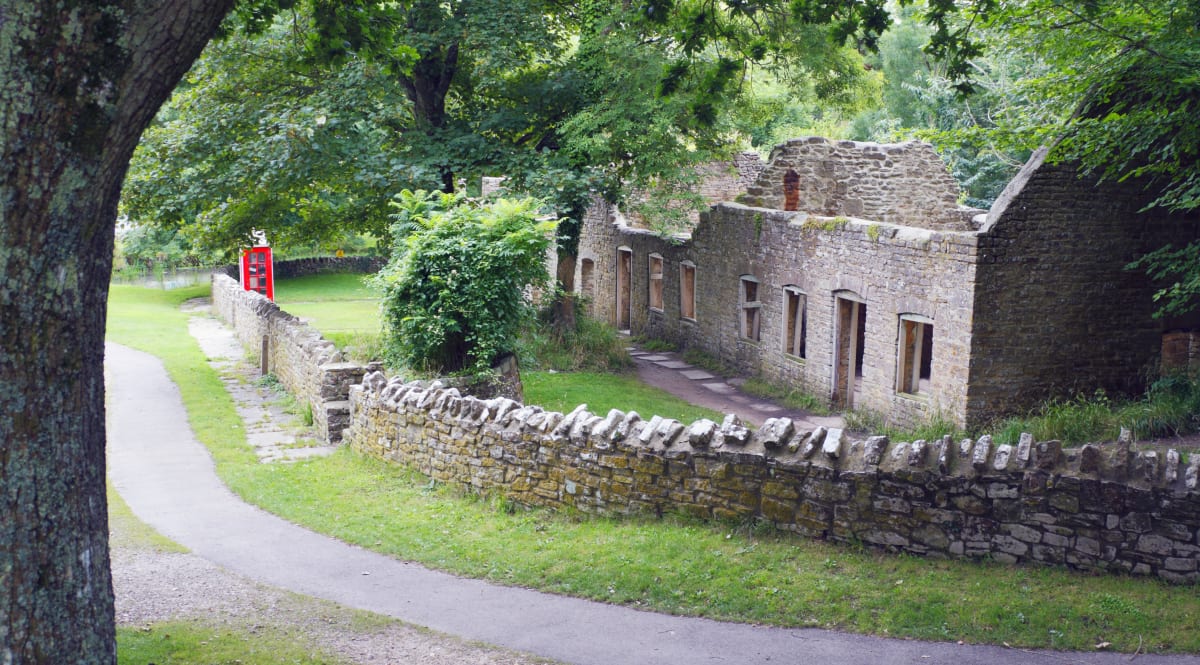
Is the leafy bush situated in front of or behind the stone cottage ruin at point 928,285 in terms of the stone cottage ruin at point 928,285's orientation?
in front

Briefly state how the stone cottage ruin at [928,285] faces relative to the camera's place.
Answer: facing the viewer and to the left of the viewer

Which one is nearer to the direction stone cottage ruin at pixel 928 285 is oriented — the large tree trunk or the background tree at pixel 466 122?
the large tree trunk

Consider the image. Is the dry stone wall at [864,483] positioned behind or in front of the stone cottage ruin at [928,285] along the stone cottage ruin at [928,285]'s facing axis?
in front

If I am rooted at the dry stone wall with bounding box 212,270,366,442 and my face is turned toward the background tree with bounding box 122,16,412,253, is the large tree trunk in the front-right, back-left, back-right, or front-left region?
back-left

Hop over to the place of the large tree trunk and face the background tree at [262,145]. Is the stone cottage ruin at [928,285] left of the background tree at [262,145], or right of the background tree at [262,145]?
right

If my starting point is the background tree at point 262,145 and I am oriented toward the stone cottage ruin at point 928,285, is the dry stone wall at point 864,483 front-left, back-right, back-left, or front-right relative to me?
front-right

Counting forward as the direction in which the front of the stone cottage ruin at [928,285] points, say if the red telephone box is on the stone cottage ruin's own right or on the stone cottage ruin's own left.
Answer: on the stone cottage ruin's own right

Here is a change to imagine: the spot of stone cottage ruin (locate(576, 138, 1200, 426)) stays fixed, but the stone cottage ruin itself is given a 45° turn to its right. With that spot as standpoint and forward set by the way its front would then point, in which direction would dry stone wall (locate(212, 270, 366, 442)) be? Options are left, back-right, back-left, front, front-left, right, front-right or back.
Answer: front

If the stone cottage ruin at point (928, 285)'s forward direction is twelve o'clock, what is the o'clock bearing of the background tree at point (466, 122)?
The background tree is roughly at 2 o'clock from the stone cottage ruin.

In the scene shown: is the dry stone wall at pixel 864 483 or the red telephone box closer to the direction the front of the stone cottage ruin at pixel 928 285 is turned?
the dry stone wall

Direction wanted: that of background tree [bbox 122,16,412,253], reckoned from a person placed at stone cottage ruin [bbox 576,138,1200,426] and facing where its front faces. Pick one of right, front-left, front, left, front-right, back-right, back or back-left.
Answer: front-right

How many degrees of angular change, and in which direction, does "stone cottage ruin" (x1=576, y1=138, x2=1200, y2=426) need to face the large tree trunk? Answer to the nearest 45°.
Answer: approximately 45° to its left
